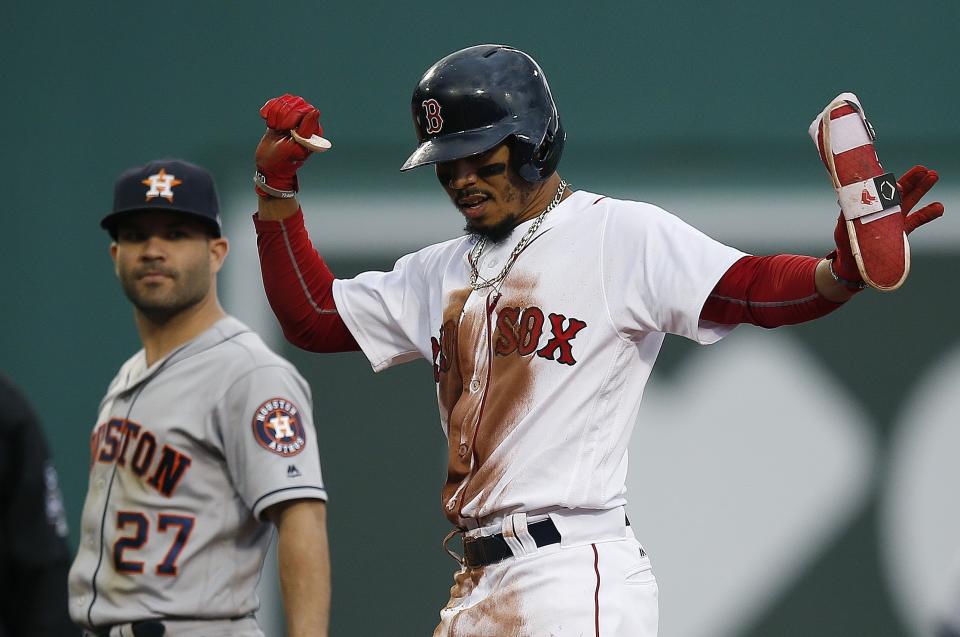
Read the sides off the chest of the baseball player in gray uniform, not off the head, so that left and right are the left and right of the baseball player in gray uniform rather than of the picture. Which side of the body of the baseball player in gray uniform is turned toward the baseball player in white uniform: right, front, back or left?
left

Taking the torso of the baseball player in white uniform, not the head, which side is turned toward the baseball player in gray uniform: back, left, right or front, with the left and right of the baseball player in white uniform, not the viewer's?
right

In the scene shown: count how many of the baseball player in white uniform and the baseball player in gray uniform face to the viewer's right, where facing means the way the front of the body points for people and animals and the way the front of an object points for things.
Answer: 0

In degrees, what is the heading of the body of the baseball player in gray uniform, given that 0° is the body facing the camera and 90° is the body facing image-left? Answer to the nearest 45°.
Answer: approximately 45°

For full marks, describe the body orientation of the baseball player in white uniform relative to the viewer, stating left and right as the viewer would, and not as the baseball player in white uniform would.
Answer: facing the viewer and to the left of the viewer

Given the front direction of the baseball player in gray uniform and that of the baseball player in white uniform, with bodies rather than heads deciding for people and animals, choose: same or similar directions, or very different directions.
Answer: same or similar directions
